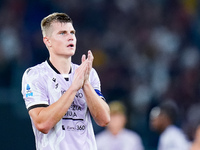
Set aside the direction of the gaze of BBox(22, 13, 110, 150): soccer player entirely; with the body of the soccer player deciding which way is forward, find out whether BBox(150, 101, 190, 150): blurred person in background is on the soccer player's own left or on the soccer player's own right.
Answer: on the soccer player's own left

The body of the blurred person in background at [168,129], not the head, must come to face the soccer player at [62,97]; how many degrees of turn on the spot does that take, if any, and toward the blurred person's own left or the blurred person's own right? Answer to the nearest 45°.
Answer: approximately 90° to the blurred person's own left

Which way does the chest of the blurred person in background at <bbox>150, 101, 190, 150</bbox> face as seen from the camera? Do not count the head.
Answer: to the viewer's left

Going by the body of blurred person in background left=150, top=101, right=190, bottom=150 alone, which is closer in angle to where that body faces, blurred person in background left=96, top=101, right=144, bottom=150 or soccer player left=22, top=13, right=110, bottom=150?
the blurred person in background

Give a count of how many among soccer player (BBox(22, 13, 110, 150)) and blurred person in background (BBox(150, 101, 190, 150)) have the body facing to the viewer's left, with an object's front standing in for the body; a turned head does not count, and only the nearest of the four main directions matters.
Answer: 1

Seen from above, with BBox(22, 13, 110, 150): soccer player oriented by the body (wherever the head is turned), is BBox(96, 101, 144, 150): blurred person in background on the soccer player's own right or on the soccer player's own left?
on the soccer player's own left
